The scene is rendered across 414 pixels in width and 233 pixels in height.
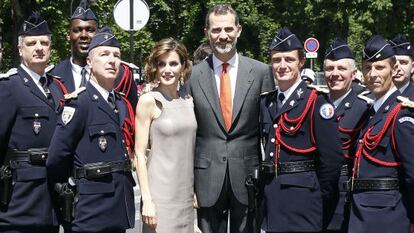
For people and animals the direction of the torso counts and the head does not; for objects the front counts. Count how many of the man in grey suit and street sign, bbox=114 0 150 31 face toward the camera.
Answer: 1

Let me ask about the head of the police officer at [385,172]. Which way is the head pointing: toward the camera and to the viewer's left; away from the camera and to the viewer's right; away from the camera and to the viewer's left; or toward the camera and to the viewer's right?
toward the camera and to the viewer's left

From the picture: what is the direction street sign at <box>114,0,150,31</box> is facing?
away from the camera

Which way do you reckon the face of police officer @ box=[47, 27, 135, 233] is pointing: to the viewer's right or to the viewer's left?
to the viewer's right

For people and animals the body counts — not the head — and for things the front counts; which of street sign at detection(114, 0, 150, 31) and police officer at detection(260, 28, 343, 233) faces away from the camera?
the street sign

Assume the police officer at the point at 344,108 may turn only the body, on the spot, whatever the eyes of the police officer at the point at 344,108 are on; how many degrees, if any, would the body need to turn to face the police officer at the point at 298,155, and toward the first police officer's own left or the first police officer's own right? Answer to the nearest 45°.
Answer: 0° — they already face them

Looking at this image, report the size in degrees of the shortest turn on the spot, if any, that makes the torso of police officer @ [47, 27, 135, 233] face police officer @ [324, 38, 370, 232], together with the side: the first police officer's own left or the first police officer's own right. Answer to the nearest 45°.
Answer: approximately 45° to the first police officer's own left

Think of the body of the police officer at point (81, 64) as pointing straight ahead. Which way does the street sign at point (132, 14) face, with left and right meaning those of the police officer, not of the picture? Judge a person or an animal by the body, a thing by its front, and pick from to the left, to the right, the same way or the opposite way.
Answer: the opposite way

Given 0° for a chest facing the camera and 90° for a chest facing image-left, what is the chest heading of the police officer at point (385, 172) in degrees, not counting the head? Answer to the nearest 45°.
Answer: approximately 45°

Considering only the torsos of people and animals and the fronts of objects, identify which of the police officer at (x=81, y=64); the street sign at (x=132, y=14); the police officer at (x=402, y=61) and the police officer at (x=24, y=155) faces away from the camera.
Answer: the street sign

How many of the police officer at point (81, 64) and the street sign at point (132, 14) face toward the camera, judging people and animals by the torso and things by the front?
1
